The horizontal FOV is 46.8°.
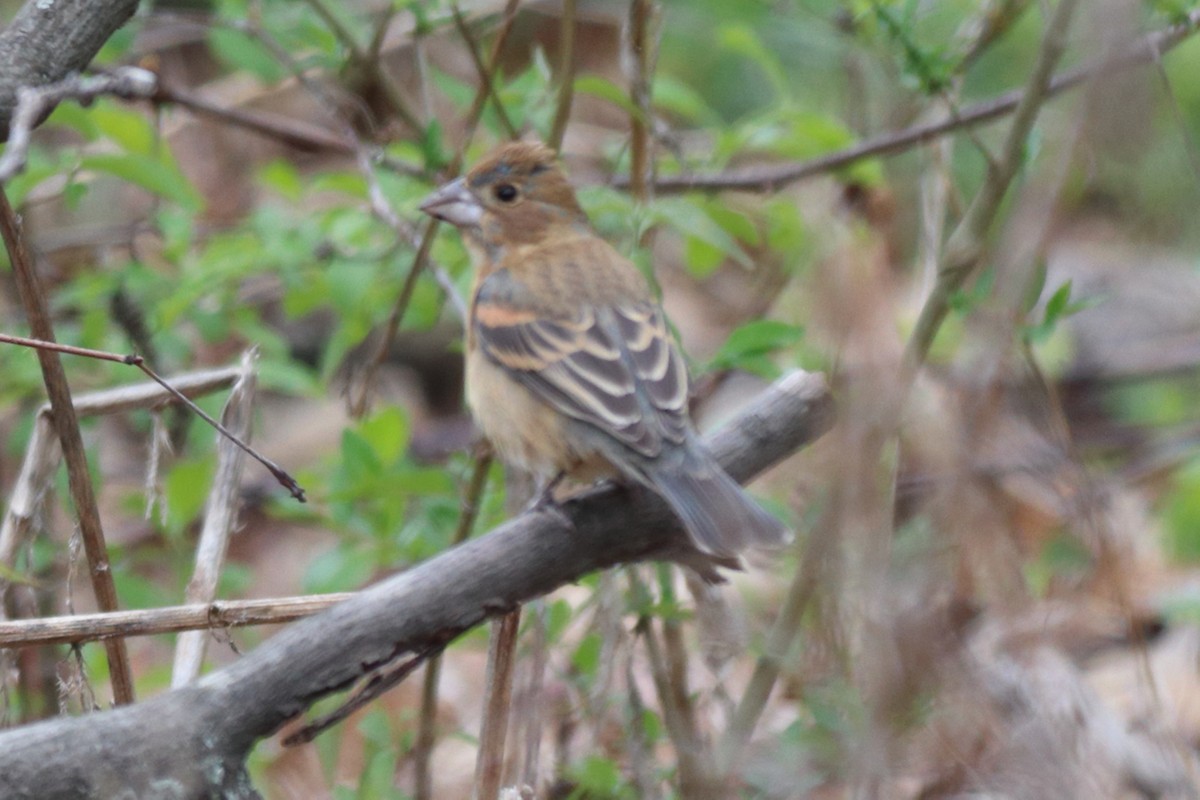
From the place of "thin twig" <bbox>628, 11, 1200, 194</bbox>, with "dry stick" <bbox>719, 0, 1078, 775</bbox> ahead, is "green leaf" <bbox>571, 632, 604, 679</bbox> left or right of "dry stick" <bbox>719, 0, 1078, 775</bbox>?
right

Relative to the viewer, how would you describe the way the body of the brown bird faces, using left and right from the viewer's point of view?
facing away from the viewer and to the left of the viewer

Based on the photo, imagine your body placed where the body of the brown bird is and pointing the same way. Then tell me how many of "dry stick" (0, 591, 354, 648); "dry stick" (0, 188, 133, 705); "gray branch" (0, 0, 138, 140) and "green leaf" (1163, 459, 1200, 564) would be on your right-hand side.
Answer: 1

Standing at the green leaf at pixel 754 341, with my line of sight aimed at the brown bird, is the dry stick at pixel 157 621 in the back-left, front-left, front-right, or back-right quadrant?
front-left
